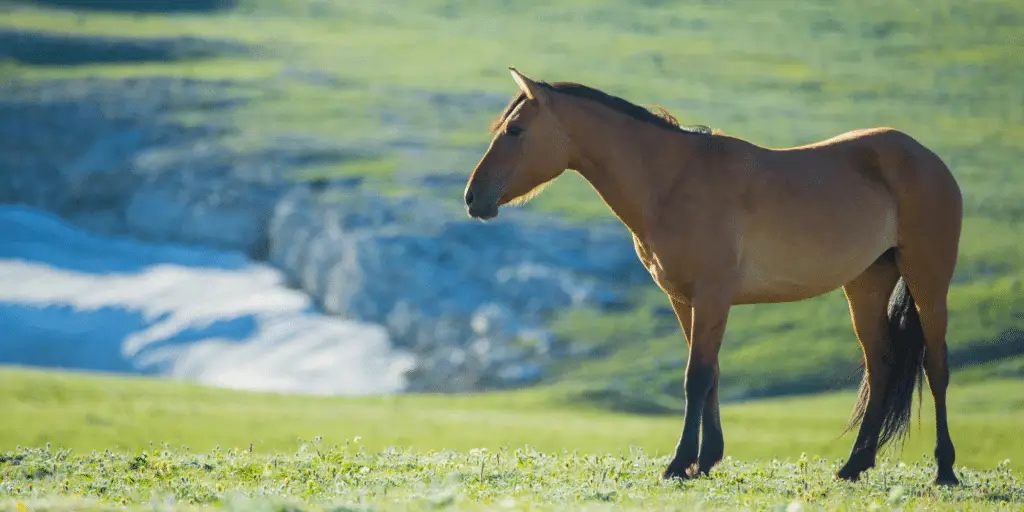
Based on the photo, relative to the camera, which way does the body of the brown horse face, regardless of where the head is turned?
to the viewer's left
